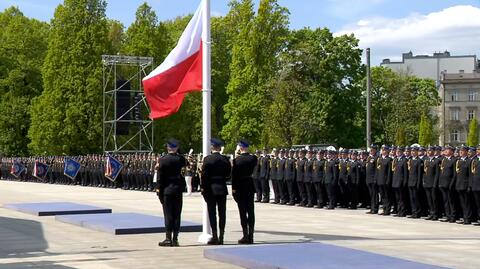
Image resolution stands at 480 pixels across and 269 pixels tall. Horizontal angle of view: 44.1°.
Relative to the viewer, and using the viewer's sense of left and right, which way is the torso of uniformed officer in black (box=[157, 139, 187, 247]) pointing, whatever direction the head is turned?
facing away from the viewer and to the left of the viewer

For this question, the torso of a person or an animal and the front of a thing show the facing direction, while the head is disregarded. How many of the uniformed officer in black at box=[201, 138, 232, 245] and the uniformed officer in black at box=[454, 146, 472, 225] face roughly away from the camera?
1

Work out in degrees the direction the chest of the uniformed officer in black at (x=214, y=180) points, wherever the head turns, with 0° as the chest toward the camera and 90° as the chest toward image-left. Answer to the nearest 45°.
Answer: approximately 180°

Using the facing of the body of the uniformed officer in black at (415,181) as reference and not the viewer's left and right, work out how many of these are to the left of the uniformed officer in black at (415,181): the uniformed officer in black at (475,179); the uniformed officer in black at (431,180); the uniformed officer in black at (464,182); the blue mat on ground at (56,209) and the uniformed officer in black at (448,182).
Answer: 4

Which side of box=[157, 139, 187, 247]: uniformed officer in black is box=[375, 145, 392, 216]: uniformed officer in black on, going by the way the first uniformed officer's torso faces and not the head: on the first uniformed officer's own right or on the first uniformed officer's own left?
on the first uniformed officer's own right

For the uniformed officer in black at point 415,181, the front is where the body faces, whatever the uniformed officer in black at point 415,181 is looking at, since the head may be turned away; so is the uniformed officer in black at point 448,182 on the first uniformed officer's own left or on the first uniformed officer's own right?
on the first uniformed officer's own left

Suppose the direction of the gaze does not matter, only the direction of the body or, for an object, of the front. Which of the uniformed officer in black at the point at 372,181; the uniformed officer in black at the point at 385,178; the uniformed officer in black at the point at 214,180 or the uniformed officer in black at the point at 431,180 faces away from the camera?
the uniformed officer in black at the point at 214,180
